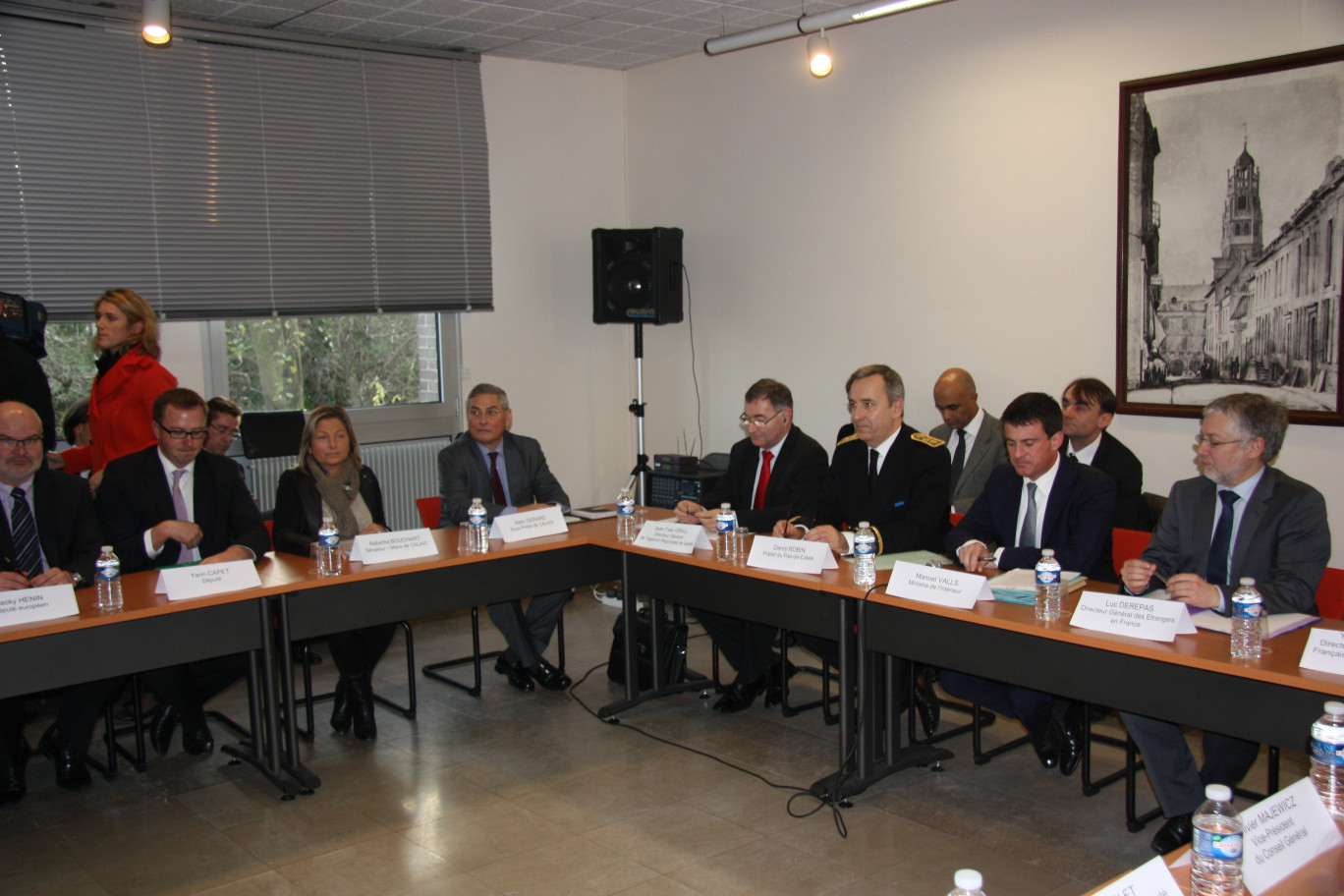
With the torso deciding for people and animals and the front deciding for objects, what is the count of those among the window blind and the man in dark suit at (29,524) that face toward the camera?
2

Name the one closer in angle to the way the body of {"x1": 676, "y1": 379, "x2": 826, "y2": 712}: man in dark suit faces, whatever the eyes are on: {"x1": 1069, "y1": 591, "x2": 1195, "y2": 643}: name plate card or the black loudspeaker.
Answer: the name plate card

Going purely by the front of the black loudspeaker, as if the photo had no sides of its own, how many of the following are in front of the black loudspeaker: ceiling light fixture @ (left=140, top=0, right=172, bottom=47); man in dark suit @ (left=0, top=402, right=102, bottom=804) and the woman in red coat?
3

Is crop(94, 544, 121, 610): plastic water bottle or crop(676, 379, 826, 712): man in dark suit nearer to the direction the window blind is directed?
the plastic water bottle

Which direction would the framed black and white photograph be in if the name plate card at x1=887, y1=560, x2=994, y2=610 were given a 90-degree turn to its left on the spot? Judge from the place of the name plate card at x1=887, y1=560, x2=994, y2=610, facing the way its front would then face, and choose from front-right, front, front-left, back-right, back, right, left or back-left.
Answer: left

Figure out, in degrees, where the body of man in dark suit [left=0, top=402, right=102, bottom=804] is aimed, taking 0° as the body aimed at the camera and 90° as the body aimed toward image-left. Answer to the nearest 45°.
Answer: approximately 0°

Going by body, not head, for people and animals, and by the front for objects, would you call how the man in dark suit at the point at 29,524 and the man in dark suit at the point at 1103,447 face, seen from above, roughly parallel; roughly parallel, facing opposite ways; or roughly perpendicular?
roughly perpendicular

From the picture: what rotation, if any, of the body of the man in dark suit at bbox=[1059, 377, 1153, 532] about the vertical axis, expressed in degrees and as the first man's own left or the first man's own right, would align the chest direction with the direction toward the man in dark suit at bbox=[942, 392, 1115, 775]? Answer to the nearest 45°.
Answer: approximately 45° to the first man's own left

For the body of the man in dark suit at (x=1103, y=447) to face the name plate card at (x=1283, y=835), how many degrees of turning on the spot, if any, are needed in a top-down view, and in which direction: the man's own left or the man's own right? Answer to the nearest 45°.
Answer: approximately 45° to the man's own left

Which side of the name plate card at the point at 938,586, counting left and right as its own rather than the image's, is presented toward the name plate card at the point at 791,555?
right

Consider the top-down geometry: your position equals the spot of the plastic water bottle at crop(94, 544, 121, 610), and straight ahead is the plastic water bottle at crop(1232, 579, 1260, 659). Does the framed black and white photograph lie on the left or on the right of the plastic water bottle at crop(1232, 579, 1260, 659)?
left

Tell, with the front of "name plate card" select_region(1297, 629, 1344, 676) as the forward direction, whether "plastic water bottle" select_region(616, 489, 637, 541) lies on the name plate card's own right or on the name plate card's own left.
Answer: on the name plate card's own right

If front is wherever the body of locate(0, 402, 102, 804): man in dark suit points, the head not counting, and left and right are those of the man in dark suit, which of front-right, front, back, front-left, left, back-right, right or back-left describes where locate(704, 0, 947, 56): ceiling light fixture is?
left

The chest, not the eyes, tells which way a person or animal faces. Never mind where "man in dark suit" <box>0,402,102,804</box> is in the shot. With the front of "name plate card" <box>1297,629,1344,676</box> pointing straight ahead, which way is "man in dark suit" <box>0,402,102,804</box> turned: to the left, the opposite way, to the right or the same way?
to the left

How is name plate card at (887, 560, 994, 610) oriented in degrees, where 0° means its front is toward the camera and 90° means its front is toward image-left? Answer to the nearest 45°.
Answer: approximately 45°
